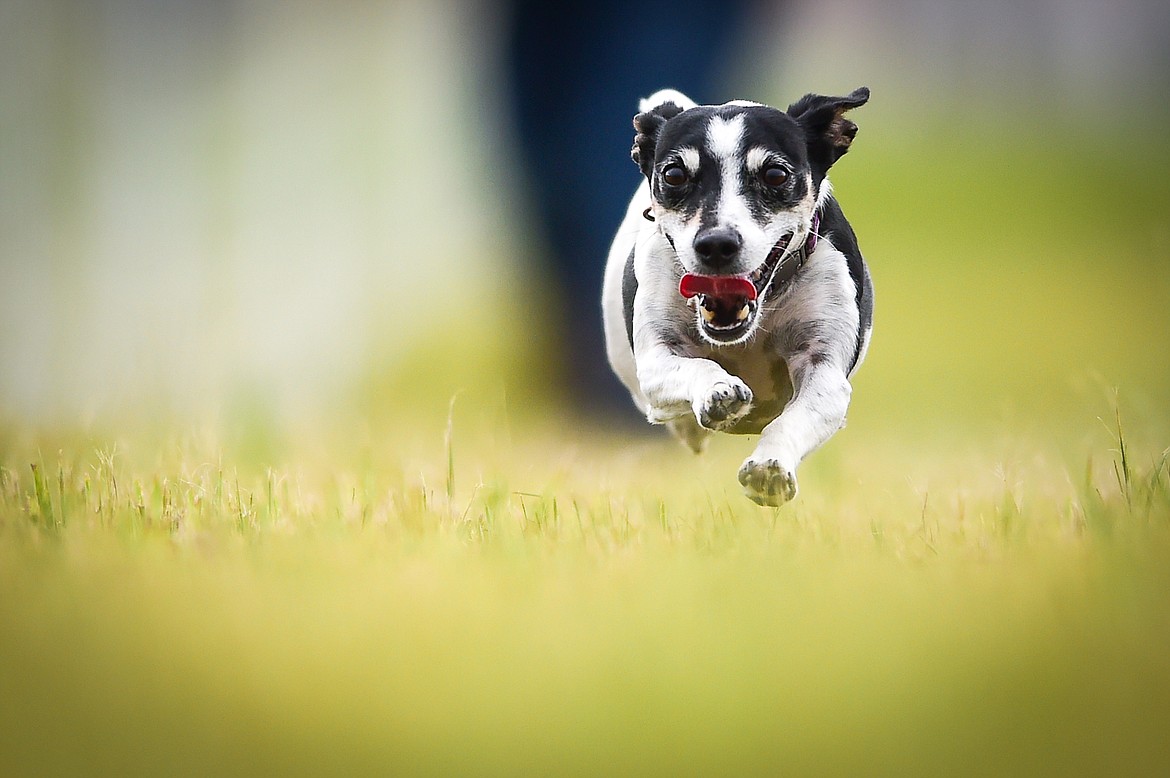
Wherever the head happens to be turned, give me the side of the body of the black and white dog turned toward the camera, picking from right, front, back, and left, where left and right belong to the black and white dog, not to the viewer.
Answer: front
